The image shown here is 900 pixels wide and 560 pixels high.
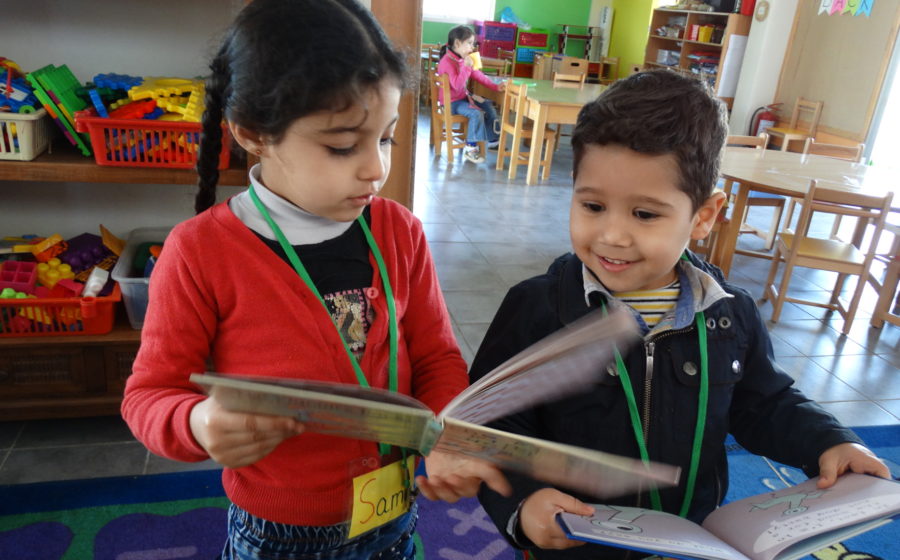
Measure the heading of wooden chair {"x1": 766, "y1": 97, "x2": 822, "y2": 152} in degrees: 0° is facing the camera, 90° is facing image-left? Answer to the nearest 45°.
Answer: approximately 45°

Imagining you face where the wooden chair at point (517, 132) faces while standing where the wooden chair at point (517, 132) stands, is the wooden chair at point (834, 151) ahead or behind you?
ahead

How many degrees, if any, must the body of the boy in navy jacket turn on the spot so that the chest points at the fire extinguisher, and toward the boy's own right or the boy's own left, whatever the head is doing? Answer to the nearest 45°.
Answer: approximately 180°

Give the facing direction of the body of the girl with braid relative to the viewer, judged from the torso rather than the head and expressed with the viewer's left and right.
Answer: facing the viewer and to the right of the viewer

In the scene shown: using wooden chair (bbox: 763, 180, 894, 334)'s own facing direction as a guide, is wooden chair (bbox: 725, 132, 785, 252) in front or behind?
in front

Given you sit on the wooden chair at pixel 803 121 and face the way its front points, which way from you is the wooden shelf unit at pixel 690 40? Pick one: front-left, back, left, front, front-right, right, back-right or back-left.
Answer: right

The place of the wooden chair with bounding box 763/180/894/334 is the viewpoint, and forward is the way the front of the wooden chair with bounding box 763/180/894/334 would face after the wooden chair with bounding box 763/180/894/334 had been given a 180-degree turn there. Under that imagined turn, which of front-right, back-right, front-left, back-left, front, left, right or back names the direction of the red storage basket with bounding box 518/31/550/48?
back

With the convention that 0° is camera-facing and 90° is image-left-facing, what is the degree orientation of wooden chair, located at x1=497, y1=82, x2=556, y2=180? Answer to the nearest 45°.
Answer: approximately 270°

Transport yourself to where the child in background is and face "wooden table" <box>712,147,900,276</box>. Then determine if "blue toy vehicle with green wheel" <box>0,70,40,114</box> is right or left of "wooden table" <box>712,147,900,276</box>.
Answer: right

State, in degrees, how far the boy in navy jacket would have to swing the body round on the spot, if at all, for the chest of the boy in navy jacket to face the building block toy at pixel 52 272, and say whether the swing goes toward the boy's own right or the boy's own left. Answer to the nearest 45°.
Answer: approximately 90° to the boy's own right

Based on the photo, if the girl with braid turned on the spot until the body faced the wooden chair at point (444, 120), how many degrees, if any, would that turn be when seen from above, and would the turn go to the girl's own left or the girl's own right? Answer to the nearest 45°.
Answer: approximately 135° to the girl's own left

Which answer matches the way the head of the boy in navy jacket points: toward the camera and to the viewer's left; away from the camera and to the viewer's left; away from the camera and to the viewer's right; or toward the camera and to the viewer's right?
toward the camera and to the viewer's left

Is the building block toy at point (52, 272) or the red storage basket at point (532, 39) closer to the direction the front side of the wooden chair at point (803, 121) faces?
the building block toy

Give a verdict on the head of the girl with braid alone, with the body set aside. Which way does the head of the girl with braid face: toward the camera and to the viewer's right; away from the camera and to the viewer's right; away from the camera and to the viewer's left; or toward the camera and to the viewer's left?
toward the camera and to the viewer's right
